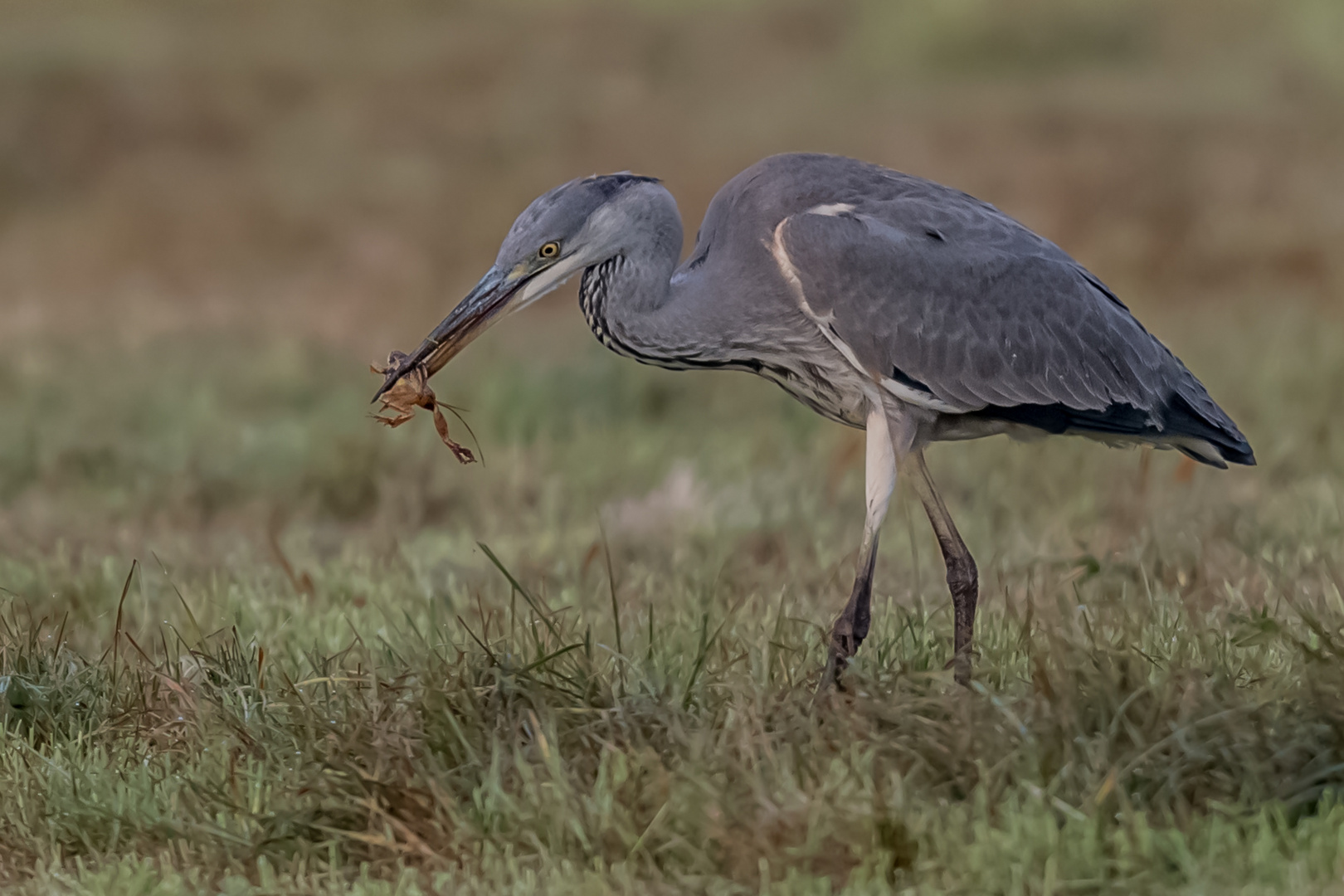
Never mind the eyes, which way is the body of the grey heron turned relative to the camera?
to the viewer's left
